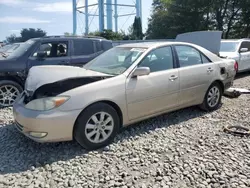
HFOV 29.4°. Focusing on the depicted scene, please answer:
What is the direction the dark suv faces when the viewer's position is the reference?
facing to the left of the viewer
